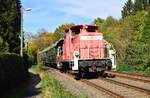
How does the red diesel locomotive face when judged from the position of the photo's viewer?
facing the viewer and to the right of the viewer

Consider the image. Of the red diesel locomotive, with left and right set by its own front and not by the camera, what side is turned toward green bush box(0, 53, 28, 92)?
right
